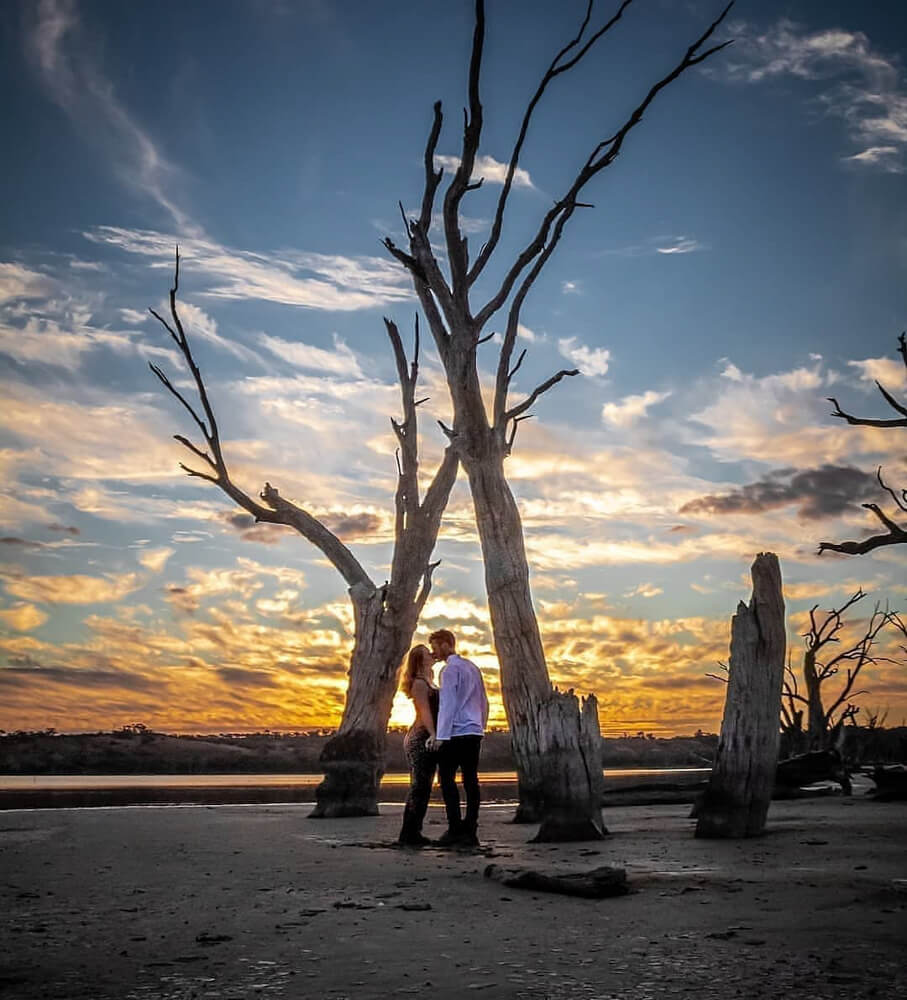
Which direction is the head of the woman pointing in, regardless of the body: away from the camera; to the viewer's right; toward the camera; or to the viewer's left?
to the viewer's right

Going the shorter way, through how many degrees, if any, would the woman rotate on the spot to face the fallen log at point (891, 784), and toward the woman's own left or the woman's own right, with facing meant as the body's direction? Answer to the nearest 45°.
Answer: approximately 45° to the woman's own left

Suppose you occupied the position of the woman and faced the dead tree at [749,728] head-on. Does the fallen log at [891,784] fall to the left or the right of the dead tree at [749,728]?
left

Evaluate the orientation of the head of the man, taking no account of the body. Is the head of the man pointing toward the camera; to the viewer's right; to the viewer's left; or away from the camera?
to the viewer's left

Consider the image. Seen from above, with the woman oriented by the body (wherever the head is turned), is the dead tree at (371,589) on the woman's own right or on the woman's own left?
on the woman's own left

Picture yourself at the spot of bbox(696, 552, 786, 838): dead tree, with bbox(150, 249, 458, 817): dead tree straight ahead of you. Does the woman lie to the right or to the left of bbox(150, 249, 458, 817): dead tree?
left

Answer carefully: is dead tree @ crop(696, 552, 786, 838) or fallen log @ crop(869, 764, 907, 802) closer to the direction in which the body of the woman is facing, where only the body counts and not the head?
the dead tree

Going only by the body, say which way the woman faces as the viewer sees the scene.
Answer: to the viewer's right

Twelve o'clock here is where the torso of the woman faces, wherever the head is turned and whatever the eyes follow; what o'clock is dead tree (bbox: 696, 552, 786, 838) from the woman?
The dead tree is roughly at 12 o'clock from the woman.
